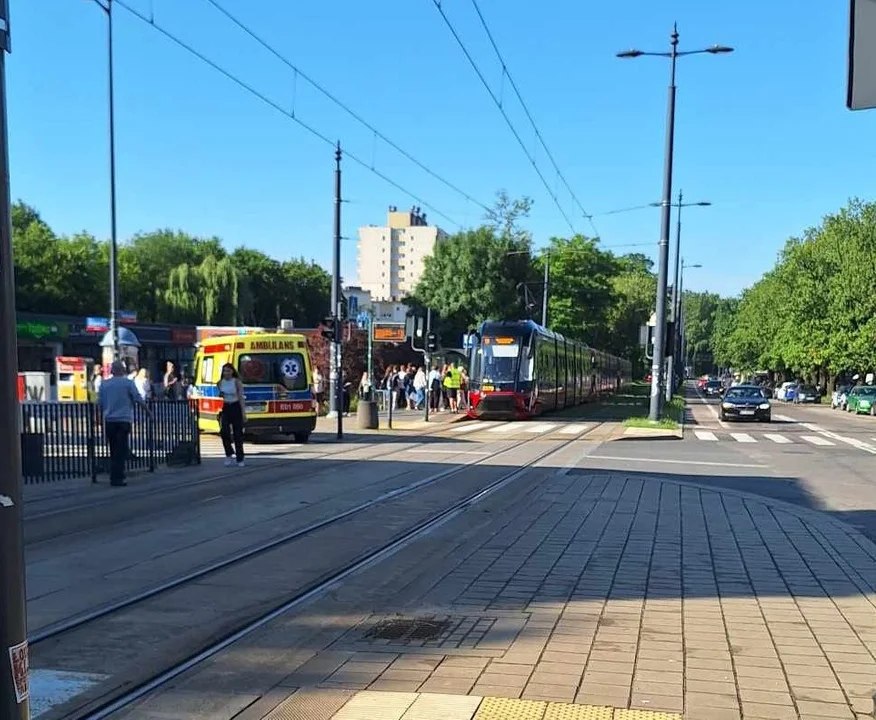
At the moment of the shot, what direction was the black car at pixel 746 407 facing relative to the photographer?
facing the viewer

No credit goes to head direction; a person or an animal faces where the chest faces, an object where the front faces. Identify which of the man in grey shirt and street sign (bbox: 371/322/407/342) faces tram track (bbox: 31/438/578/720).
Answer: the street sign

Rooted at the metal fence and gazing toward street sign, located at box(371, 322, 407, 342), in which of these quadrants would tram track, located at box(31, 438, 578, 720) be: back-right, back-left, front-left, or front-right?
back-right

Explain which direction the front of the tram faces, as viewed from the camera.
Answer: facing the viewer and to the left of the viewer

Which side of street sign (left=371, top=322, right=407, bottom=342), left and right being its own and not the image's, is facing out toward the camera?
front

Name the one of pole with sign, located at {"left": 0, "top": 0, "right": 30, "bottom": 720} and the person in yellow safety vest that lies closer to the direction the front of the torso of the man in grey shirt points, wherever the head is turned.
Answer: the person in yellow safety vest

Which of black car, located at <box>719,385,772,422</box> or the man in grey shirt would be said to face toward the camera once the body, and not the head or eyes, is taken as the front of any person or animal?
the black car

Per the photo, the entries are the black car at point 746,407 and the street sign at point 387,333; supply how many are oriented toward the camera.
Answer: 2

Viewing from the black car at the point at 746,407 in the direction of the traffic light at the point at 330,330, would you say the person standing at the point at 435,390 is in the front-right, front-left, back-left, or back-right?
front-right

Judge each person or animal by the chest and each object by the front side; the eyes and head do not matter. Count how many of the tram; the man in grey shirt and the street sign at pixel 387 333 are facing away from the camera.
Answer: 1

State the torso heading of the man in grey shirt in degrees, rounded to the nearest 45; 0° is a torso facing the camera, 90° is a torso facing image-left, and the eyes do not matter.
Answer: approximately 180°

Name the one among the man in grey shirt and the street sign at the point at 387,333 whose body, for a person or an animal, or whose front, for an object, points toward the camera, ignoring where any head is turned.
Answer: the street sign
